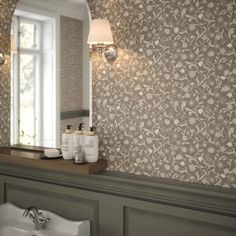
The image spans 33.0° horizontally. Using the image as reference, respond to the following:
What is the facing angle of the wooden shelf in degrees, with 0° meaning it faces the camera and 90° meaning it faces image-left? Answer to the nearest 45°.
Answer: approximately 45°
